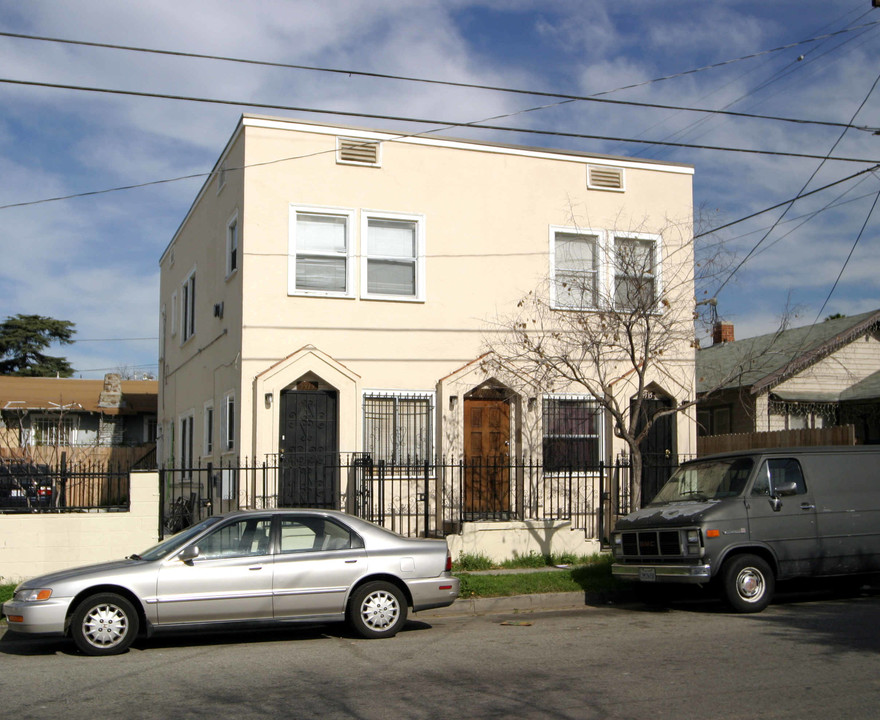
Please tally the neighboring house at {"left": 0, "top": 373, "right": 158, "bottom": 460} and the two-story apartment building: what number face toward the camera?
2

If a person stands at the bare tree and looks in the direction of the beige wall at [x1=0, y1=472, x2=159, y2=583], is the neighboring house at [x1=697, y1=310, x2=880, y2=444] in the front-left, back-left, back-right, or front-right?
back-right

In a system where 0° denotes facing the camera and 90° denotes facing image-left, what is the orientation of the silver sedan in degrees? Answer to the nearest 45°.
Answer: approximately 90°

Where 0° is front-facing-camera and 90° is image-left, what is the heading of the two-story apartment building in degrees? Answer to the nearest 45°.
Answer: approximately 0°

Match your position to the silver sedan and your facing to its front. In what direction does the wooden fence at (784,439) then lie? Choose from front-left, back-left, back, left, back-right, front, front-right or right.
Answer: back-right

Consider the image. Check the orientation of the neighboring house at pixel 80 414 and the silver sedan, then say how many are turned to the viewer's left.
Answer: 1

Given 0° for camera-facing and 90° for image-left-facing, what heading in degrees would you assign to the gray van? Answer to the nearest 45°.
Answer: approximately 45°

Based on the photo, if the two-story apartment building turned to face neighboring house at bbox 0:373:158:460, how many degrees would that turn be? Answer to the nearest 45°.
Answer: approximately 135° to its right

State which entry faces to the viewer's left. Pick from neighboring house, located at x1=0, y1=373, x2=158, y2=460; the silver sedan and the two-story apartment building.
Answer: the silver sedan

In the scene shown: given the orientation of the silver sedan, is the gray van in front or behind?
behind

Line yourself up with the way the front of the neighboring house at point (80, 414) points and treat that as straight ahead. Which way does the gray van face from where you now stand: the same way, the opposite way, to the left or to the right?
to the right
